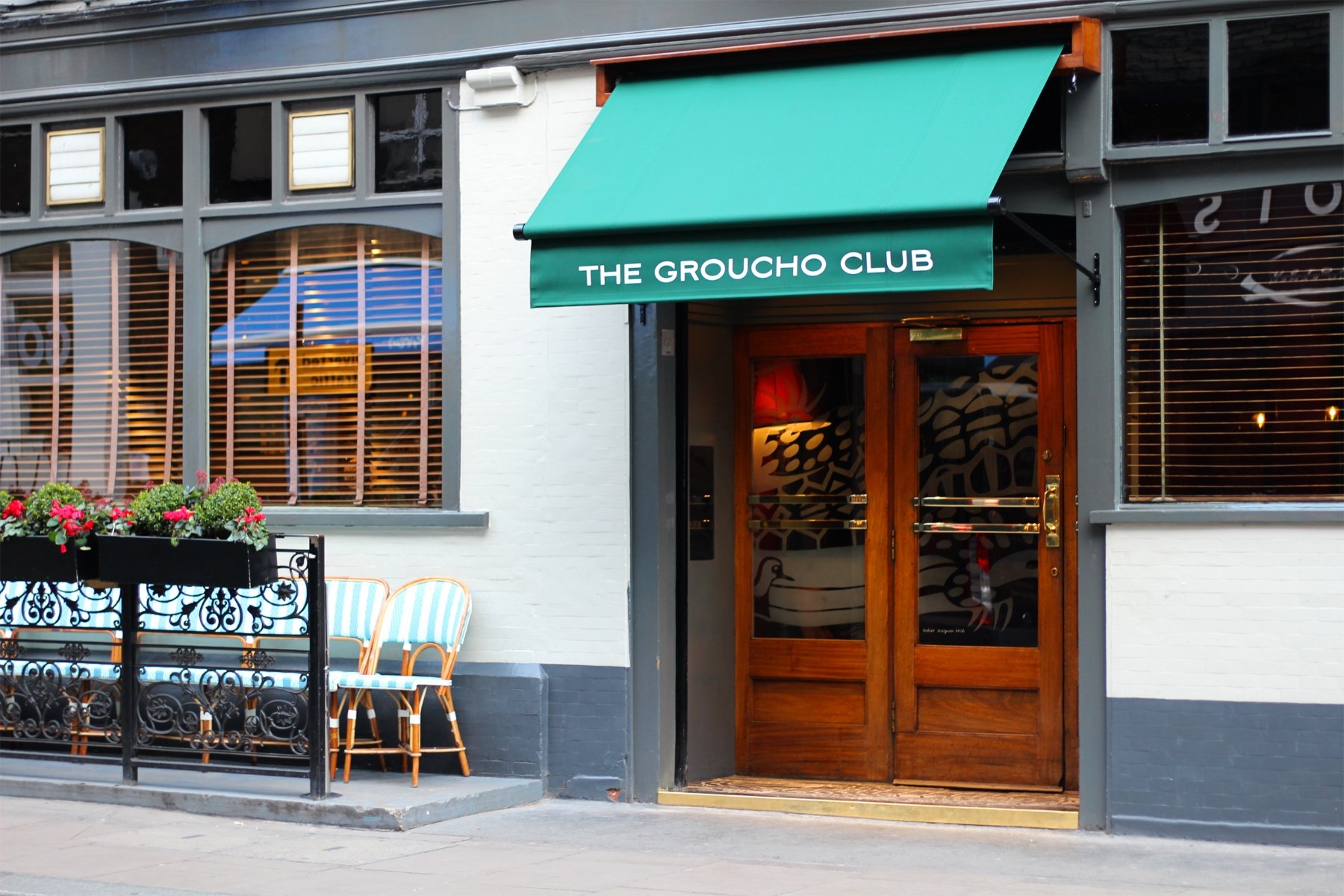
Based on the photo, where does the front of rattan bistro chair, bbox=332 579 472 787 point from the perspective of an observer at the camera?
facing the viewer and to the left of the viewer

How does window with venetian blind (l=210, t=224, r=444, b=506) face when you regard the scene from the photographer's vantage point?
facing the viewer

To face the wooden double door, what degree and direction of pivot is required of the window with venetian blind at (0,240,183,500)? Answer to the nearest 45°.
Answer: approximately 45° to its left

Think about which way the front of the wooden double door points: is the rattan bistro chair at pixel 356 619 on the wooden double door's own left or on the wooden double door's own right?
on the wooden double door's own right

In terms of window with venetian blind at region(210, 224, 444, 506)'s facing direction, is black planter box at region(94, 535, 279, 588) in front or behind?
in front

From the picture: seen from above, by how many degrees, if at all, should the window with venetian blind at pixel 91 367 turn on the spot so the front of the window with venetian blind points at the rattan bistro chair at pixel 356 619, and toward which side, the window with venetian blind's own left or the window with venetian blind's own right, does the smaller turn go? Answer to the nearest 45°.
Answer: approximately 45° to the window with venetian blind's own left

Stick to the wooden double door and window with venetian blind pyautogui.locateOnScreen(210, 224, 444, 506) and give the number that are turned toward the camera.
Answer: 2

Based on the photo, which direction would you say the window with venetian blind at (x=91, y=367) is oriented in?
toward the camera

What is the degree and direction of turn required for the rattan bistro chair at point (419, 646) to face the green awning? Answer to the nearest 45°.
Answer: approximately 90° to its left

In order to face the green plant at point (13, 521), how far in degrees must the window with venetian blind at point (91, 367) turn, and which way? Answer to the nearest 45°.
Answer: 0° — it already faces it

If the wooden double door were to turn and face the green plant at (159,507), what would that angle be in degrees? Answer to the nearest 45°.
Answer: approximately 90° to its right

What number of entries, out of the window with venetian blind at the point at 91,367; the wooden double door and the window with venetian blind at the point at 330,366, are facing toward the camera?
3
